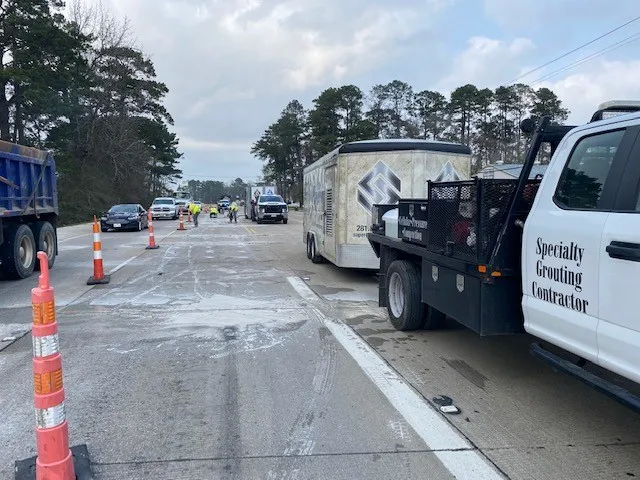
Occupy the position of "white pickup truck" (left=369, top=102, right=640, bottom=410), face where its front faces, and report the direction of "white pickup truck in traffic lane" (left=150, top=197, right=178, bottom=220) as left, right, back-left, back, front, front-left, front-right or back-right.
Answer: back

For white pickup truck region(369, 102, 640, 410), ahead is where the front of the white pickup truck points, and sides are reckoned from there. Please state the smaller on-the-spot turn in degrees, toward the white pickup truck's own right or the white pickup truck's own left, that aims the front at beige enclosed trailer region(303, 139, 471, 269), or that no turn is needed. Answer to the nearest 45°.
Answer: approximately 180°

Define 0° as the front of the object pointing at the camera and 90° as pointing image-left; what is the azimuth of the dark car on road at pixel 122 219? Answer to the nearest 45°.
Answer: approximately 45°

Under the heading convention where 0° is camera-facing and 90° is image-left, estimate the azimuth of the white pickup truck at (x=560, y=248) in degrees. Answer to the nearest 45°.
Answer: approximately 315°

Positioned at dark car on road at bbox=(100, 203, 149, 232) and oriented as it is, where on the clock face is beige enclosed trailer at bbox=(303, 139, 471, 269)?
The beige enclosed trailer is roughly at 10 o'clock from the dark car on road.

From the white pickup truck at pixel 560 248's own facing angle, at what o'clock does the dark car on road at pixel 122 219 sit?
The dark car on road is roughly at 6 o'clock from the white pickup truck.
